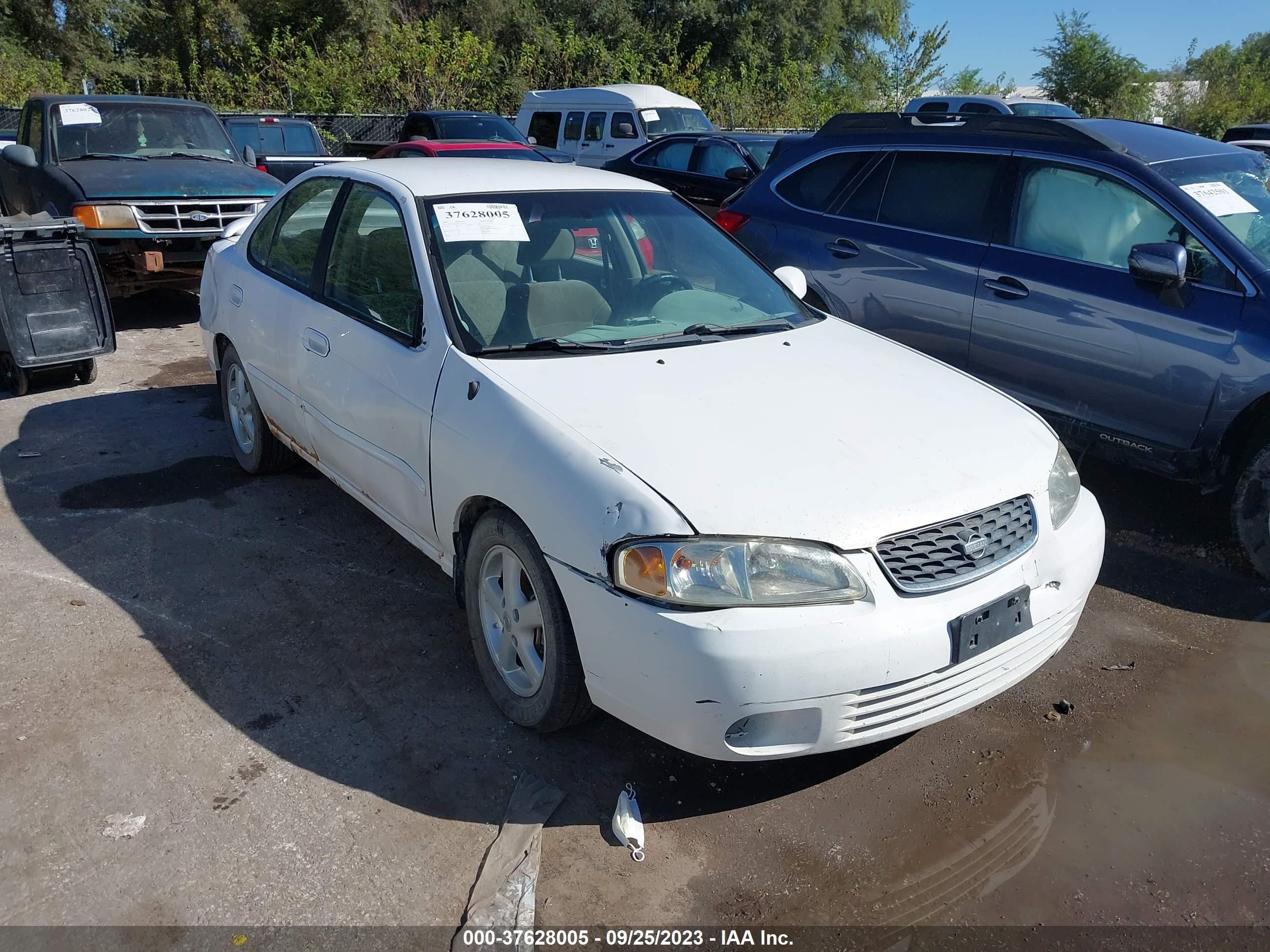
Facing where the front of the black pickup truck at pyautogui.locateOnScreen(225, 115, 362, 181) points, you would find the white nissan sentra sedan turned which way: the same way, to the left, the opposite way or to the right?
the opposite way

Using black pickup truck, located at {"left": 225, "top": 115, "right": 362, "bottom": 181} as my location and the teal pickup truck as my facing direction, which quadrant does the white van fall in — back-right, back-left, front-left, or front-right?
back-left

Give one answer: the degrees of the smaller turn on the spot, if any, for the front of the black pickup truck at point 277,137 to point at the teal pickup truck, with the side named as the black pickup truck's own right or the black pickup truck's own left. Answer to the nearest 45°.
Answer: approximately 135° to the black pickup truck's own left

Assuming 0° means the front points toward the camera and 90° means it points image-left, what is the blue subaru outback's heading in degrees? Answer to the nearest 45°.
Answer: approximately 315°

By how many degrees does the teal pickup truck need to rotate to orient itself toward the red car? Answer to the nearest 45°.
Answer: approximately 90° to its left

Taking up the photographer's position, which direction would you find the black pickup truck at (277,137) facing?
facing away from the viewer and to the left of the viewer

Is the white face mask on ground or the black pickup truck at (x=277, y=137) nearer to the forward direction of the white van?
the white face mask on ground
